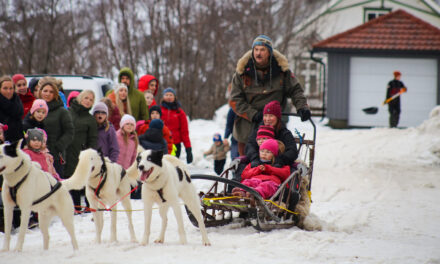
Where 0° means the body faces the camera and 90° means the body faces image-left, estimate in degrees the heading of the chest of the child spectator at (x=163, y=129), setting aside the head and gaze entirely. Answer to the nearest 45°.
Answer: approximately 0°

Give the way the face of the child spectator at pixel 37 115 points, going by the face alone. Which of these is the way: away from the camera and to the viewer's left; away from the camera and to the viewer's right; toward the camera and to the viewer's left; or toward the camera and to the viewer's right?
toward the camera and to the viewer's right

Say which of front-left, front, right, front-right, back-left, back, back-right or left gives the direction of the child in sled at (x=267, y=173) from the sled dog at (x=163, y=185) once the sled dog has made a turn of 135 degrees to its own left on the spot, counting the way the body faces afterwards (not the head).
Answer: front-left

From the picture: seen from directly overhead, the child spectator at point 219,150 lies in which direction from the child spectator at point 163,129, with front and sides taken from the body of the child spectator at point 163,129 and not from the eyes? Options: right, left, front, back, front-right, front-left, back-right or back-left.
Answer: back-left

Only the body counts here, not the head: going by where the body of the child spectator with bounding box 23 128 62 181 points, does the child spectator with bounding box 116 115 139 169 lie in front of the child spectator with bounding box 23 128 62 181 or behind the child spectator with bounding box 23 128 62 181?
behind

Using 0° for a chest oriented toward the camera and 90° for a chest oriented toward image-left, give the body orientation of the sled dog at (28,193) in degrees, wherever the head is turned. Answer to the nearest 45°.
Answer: approximately 45°

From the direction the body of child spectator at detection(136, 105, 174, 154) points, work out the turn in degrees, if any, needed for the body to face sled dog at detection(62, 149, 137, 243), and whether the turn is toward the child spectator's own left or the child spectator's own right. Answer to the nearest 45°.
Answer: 0° — they already face it

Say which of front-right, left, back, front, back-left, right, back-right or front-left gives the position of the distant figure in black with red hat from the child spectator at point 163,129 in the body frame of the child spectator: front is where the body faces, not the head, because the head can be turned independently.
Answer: back-left
